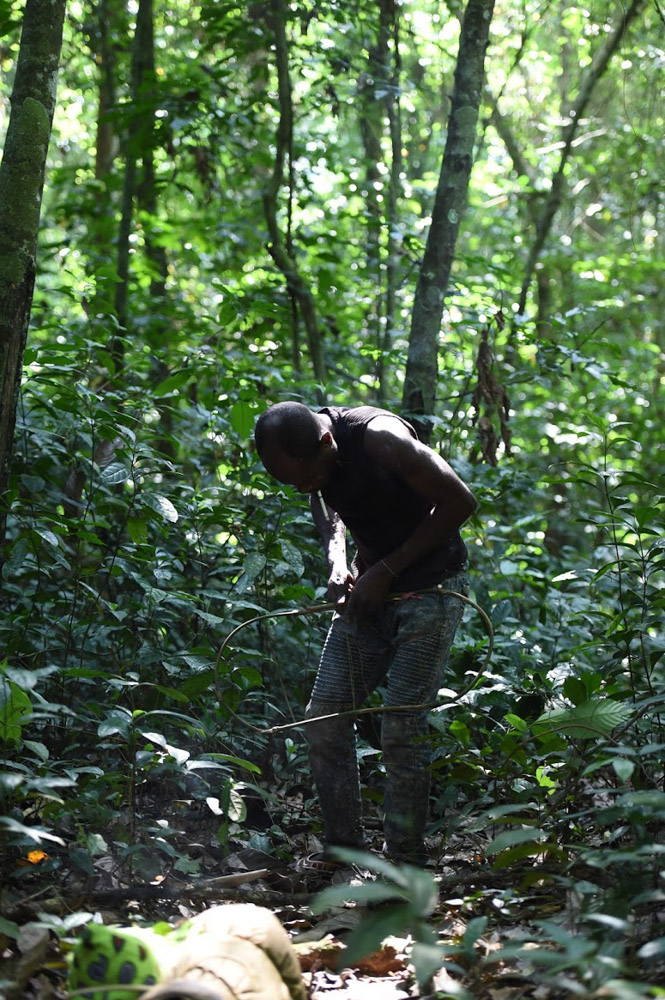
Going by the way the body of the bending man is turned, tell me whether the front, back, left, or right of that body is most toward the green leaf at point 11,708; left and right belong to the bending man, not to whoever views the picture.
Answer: front

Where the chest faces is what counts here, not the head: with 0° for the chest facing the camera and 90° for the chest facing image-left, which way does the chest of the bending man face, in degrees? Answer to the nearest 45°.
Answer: approximately 45°

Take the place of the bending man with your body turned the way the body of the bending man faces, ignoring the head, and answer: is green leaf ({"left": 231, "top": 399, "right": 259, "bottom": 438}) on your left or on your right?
on your right

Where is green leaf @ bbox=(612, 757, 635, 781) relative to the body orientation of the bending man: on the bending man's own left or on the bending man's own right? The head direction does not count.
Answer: on the bending man's own left

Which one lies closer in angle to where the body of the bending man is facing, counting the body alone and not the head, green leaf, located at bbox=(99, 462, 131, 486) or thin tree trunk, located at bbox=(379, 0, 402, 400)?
the green leaf

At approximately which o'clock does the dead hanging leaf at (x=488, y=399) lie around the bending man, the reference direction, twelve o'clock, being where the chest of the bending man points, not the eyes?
The dead hanging leaf is roughly at 5 o'clock from the bending man.

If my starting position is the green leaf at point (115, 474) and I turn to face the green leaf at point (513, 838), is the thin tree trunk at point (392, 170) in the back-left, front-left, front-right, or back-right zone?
back-left
